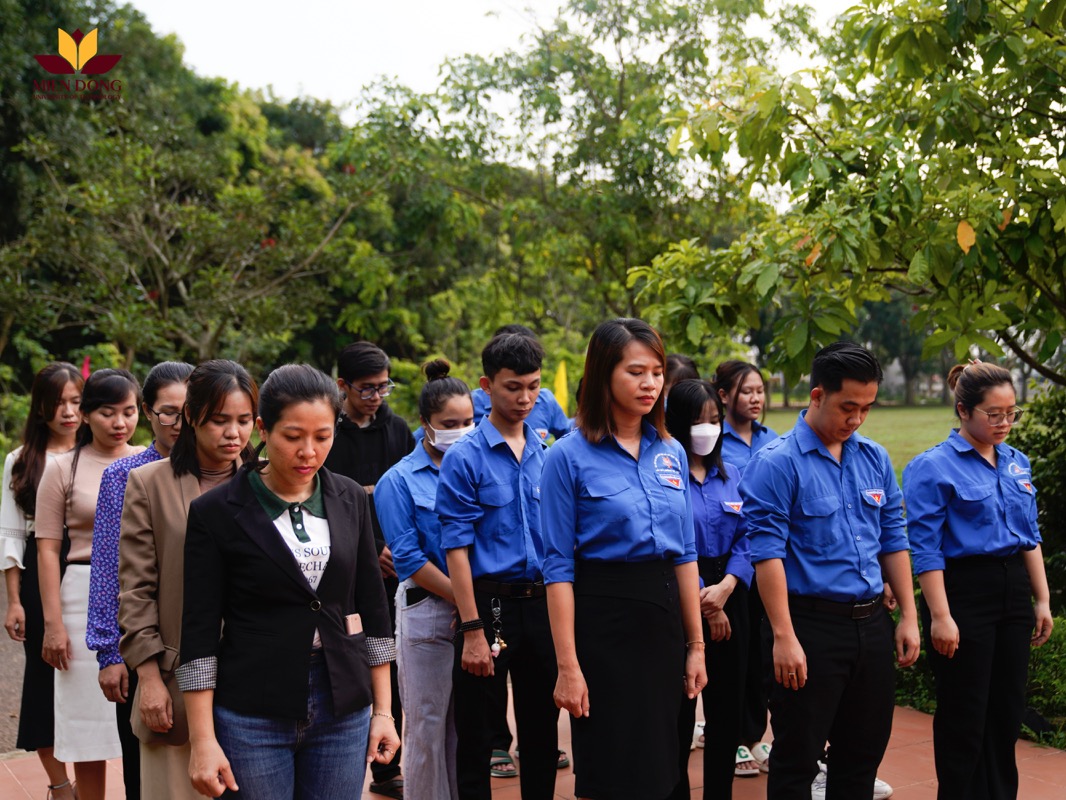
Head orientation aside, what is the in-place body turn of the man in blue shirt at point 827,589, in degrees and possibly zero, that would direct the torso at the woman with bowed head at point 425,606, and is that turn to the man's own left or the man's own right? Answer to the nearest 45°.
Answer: approximately 135° to the man's own right

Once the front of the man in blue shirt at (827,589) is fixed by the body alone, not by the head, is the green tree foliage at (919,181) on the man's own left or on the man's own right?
on the man's own left

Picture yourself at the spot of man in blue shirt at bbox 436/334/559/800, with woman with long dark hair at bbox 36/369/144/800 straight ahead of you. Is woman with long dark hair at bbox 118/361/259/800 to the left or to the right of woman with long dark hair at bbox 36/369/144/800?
left

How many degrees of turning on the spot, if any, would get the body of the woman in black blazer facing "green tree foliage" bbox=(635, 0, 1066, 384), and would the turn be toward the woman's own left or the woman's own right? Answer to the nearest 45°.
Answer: approximately 90° to the woman's own left

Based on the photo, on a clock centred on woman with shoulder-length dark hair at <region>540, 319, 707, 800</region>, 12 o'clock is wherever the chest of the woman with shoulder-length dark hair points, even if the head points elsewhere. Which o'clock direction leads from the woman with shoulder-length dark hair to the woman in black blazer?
The woman in black blazer is roughly at 3 o'clock from the woman with shoulder-length dark hair.

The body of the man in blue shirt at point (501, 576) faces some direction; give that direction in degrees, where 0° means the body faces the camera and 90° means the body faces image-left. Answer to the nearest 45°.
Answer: approximately 315°

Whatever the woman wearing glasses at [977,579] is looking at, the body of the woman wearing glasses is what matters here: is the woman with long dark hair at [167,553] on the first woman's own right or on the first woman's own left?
on the first woman's own right
